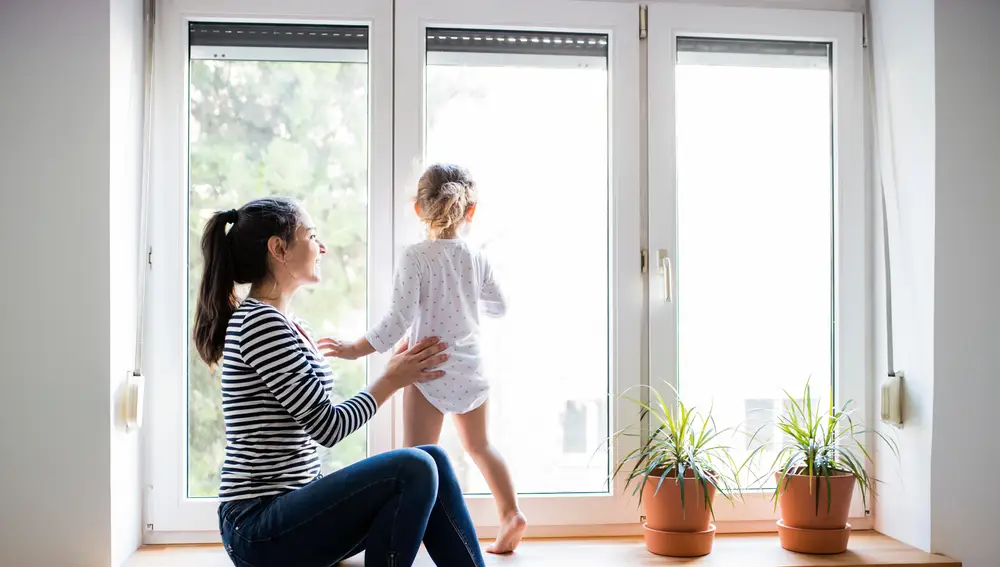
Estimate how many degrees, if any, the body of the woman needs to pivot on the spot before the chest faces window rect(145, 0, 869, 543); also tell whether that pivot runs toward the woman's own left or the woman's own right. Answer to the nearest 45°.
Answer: approximately 45° to the woman's own left

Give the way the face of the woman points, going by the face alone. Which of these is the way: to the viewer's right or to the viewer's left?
to the viewer's right

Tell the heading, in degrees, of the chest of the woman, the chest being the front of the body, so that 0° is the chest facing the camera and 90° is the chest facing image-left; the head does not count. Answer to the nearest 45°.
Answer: approximately 270°

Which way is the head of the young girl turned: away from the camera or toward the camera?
away from the camera

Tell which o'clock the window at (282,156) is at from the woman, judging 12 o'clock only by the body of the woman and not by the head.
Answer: The window is roughly at 9 o'clock from the woman.
